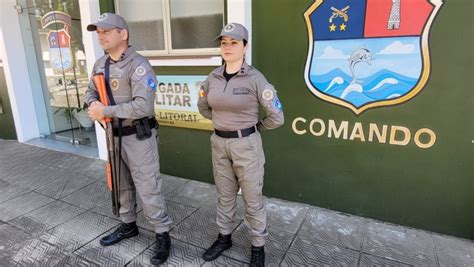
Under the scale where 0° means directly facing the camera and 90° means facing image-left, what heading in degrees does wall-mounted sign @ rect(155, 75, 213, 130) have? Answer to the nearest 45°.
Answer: approximately 0°

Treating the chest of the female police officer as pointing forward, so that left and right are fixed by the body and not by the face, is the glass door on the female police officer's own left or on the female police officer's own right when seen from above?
on the female police officer's own right

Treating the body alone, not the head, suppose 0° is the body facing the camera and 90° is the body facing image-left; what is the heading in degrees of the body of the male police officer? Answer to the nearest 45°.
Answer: approximately 45°

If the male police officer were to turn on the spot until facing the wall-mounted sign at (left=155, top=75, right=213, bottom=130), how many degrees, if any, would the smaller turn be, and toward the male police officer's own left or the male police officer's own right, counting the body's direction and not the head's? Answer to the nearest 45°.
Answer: approximately 180°

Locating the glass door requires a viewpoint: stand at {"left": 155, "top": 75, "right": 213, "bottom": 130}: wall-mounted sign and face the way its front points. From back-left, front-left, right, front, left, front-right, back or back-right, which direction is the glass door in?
back-right

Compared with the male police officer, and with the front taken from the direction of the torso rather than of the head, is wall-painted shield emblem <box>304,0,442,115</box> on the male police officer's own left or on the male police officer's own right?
on the male police officer's own left

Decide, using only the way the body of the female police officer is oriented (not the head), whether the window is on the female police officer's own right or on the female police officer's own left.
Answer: on the female police officer's own right
